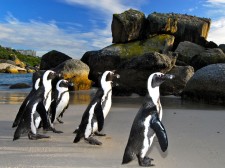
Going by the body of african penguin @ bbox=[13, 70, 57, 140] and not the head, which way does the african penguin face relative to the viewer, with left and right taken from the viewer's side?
facing to the right of the viewer

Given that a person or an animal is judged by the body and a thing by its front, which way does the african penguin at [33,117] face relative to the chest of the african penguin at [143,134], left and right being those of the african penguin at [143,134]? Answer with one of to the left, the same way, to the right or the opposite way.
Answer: the same way

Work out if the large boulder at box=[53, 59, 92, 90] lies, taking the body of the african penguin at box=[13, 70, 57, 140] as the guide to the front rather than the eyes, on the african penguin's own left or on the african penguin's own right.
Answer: on the african penguin's own left

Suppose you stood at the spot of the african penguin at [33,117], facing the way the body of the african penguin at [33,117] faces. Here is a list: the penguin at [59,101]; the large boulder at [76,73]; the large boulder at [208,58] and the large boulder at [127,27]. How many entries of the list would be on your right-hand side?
0

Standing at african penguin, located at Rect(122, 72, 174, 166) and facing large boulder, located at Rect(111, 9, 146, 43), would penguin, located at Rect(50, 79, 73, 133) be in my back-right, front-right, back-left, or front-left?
front-left

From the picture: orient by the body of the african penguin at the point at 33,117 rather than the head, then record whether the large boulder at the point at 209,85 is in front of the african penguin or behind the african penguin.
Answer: in front

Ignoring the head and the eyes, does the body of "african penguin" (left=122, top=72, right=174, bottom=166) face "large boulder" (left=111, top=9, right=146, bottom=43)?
no

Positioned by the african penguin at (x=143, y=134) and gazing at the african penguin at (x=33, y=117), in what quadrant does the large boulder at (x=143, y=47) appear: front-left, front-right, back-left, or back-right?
front-right
